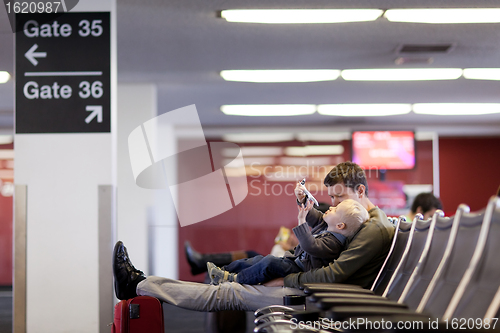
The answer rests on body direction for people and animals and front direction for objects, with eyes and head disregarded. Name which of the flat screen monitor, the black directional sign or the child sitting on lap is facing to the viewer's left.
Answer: the child sitting on lap

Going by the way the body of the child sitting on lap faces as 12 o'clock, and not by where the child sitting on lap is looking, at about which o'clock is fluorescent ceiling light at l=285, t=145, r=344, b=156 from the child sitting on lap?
The fluorescent ceiling light is roughly at 3 o'clock from the child sitting on lap.

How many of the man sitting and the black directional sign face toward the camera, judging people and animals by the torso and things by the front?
1

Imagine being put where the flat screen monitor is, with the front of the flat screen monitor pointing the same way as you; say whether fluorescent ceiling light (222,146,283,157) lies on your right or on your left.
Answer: on your right

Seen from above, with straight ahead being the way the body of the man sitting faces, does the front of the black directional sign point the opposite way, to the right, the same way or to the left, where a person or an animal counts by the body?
to the left

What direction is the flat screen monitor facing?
toward the camera

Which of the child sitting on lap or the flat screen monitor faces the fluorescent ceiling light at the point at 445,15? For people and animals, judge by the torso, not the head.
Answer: the flat screen monitor

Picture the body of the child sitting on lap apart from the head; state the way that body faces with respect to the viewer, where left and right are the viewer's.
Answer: facing to the left of the viewer

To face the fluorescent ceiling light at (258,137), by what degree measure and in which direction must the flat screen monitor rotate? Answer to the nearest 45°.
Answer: approximately 90° to its right

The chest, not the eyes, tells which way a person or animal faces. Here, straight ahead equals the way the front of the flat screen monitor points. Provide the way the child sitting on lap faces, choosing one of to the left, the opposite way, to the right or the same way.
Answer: to the right

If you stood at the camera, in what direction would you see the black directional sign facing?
facing the viewer

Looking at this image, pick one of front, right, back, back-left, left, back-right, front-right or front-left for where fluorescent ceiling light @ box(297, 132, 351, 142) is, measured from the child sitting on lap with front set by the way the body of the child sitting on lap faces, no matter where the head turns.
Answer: right

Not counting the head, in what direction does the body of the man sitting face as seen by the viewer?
to the viewer's left

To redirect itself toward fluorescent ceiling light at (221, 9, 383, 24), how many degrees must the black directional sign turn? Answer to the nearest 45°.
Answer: approximately 90° to its left
